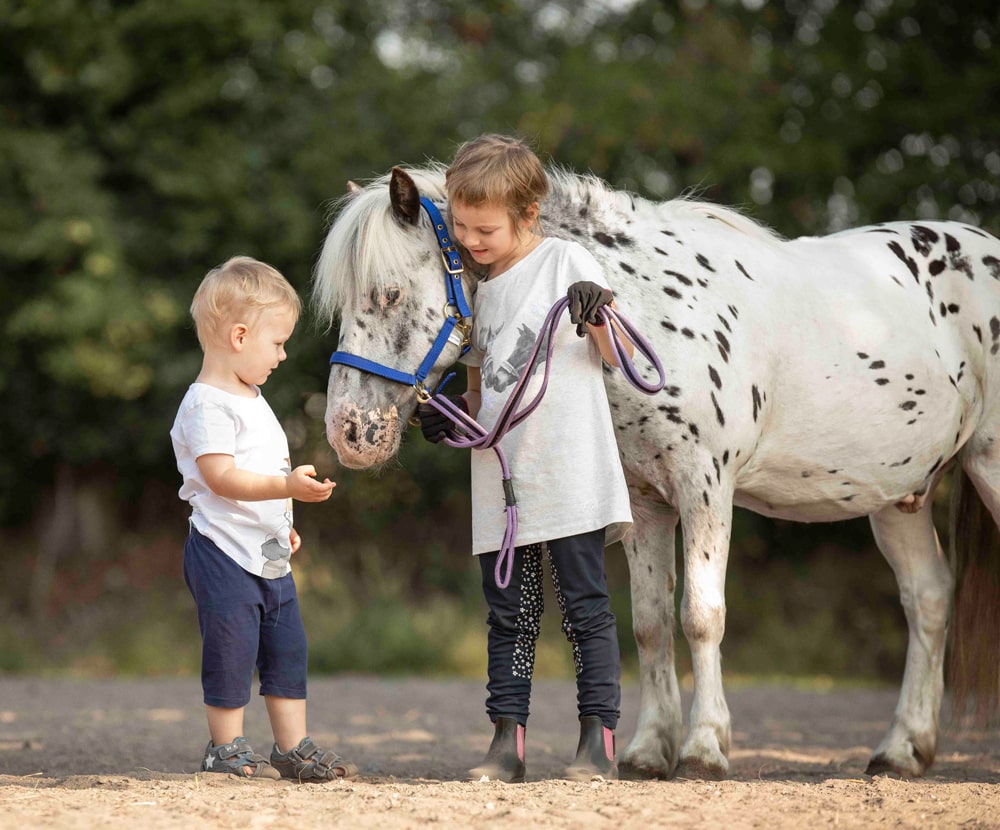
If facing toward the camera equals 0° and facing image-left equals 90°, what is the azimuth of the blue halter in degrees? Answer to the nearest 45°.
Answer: approximately 45°
